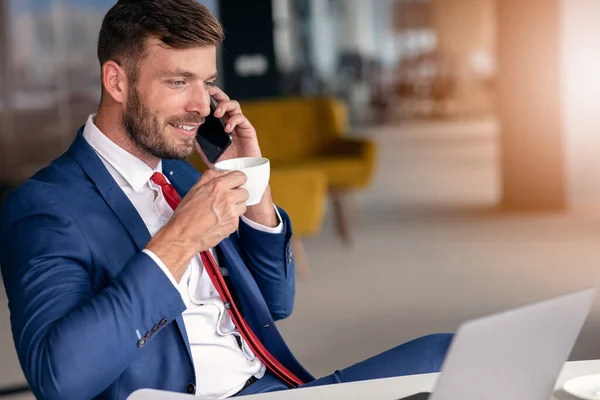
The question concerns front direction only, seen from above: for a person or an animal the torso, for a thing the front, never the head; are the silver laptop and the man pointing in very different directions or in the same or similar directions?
very different directions

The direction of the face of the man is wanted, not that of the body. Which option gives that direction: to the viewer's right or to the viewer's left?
to the viewer's right

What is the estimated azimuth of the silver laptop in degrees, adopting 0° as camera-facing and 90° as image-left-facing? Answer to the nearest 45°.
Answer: approximately 135°

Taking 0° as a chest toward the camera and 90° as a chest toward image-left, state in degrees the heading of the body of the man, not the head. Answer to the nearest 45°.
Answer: approximately 315°

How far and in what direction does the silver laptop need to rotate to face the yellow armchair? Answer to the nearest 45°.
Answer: approximately 45° to its right

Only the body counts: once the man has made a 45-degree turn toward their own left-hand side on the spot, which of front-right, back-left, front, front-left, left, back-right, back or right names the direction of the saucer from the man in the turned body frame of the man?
front-right

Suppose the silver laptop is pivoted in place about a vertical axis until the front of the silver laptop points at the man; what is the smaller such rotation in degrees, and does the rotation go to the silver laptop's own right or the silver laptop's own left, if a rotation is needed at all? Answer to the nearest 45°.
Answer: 0° — it already faces them
